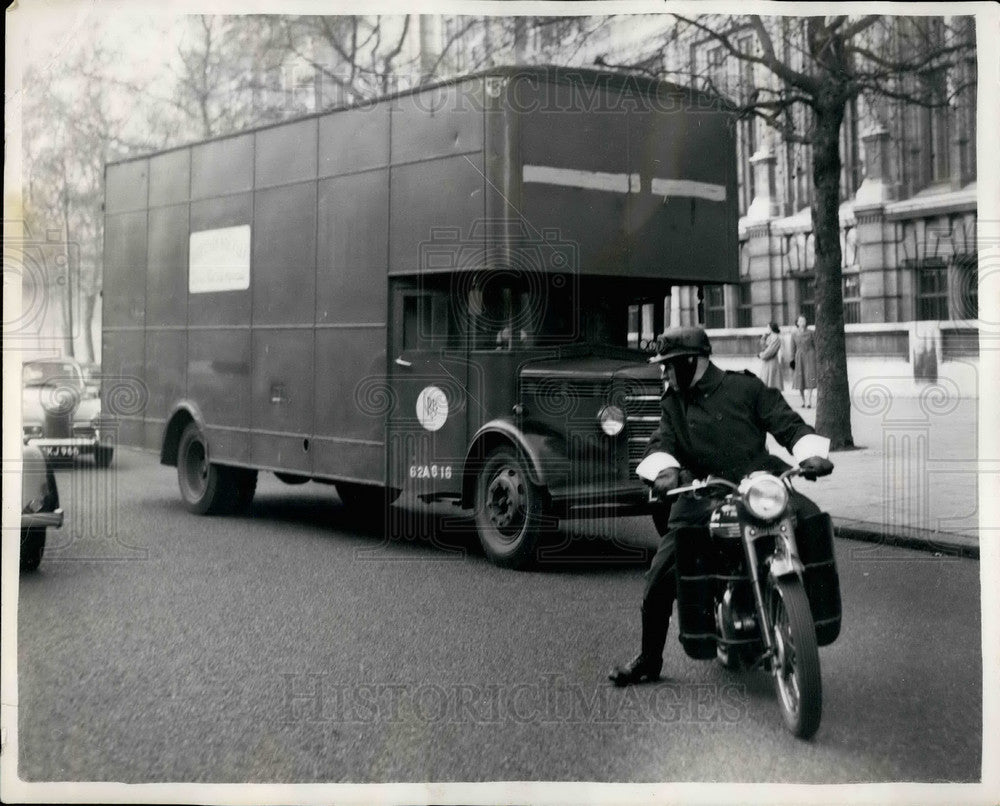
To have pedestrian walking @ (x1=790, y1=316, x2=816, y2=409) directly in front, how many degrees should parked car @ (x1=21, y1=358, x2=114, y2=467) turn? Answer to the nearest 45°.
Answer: approximately 90° to its left

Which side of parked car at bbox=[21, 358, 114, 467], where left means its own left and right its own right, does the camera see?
front

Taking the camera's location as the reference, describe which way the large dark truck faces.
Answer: facing the viewer and to the right of the viewer

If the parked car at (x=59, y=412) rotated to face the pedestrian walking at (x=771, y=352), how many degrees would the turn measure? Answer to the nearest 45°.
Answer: approximately 90° to its left

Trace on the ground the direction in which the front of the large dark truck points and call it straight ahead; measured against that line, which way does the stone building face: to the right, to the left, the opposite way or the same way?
to the right

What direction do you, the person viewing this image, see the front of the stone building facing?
facing the viewer and to the left of the viewer

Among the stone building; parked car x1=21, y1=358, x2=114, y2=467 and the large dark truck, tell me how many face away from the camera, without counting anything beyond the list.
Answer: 0

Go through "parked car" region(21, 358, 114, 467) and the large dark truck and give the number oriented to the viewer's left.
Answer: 0

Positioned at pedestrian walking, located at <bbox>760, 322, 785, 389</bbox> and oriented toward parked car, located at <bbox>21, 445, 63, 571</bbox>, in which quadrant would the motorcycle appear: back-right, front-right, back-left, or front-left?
front-left
